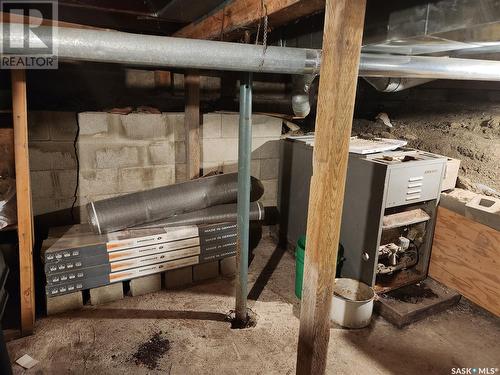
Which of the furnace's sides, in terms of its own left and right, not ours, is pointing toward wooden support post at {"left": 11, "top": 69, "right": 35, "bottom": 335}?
right

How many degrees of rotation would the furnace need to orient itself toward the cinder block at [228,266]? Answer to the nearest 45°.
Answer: approximately 135° to its right

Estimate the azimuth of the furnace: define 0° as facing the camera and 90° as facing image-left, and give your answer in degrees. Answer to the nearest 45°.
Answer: approximately 315°

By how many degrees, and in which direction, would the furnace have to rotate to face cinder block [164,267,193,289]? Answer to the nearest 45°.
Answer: approximately 135° to its right

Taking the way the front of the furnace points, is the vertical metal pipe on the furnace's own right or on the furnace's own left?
on the furnace's own right
